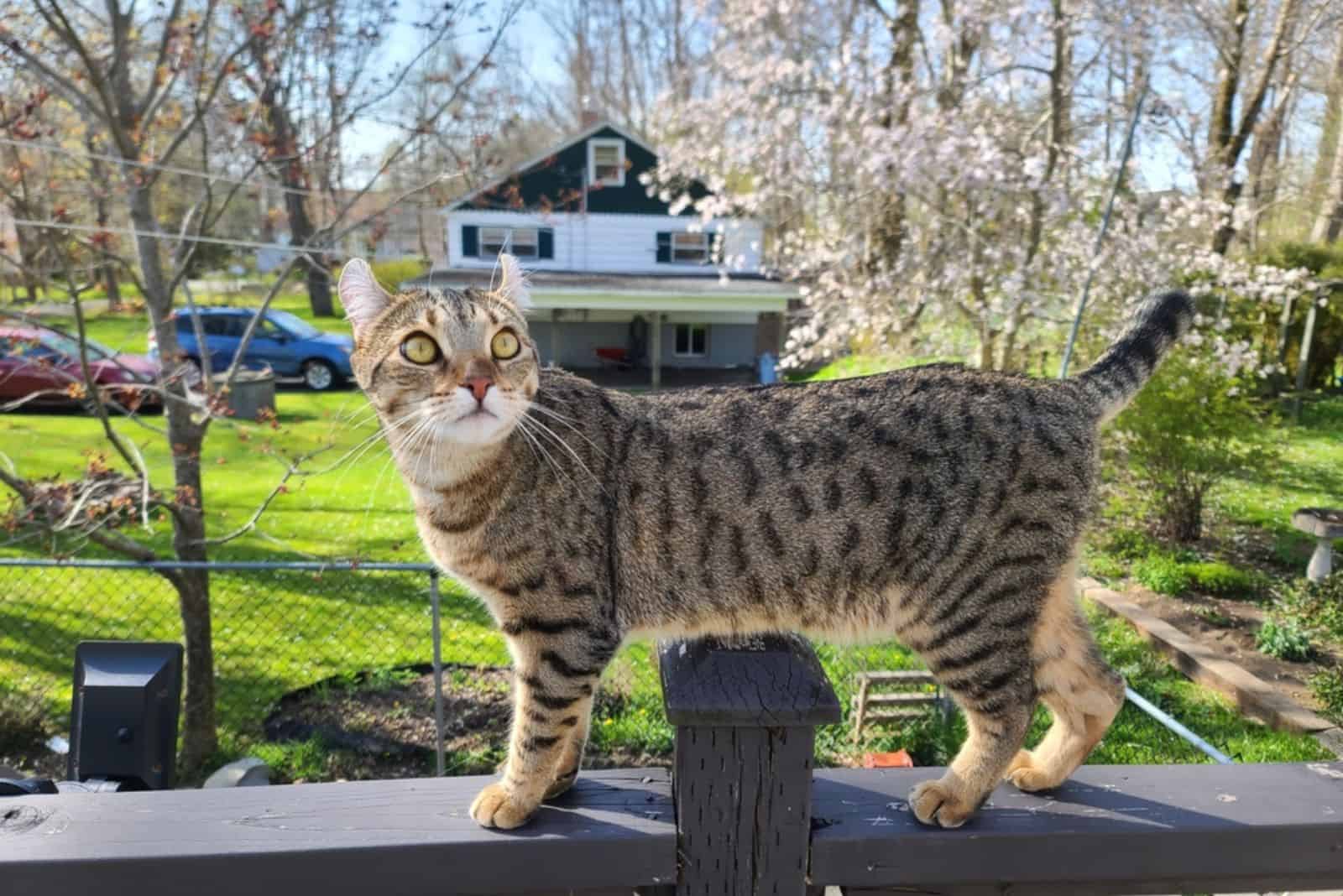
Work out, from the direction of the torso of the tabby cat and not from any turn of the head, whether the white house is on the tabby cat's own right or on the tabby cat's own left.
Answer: on the tabby cat's own right

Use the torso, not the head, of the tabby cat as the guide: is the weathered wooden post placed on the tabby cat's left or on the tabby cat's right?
on the tabby cat's left

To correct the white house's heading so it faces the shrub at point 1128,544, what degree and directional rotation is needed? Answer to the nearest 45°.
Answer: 0° — it already faces it

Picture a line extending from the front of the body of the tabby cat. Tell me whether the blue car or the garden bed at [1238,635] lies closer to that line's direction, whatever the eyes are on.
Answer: the blue car

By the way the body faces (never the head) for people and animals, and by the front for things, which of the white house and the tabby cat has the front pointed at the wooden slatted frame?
the white house

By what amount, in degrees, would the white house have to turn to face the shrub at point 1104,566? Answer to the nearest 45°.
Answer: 0° — it already faces it

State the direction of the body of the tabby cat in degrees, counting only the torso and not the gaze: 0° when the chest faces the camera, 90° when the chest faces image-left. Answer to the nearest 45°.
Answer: approximately 90°

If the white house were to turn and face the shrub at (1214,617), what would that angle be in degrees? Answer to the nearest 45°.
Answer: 0° — it already faces it

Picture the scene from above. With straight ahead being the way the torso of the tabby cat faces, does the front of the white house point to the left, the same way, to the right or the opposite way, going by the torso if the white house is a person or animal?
to the left

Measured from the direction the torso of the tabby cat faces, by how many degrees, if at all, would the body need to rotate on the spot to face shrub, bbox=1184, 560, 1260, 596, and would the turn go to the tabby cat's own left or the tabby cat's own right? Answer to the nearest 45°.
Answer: approximately 135° to the tabby cat's own right

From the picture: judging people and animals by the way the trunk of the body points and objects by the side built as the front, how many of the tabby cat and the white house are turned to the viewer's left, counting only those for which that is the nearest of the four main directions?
1
